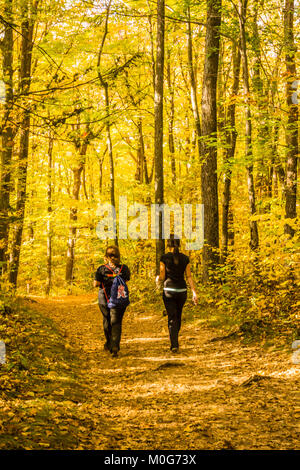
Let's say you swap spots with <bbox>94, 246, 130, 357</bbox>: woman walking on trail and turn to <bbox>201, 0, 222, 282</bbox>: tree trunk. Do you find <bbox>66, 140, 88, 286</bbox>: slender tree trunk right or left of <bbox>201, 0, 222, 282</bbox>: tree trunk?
left

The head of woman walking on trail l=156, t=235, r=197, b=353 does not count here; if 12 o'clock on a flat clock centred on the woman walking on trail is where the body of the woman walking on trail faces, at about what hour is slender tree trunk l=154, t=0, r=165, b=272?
The slender tree trunk is roughly at 12 o'clock from the woman walking on trail.

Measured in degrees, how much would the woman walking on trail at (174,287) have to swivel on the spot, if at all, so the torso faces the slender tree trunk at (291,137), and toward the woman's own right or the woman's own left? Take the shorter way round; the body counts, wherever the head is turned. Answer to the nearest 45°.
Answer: approximately 45° to the woman's own right

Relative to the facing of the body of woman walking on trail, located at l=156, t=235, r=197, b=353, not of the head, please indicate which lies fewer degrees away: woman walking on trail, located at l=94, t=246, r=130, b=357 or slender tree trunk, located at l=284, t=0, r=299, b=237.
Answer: the slender tree trunk

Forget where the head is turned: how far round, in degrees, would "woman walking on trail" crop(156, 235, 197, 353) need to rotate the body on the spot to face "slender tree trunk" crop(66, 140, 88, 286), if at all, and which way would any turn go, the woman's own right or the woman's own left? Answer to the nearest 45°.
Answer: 0° — they already face it

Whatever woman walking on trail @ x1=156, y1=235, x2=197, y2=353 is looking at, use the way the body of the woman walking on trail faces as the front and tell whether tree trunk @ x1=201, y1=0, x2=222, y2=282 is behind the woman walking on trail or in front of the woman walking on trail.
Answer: in front

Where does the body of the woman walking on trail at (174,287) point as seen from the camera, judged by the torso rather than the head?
away from the camera

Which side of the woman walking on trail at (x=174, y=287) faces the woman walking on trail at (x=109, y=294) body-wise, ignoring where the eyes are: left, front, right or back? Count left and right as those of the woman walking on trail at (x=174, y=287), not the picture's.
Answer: left

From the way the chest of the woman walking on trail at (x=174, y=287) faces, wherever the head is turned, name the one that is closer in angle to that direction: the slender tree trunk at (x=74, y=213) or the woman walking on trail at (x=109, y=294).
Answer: the slender tree trunk

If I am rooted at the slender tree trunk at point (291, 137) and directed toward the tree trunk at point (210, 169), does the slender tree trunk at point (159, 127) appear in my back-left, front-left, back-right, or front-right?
front-right
